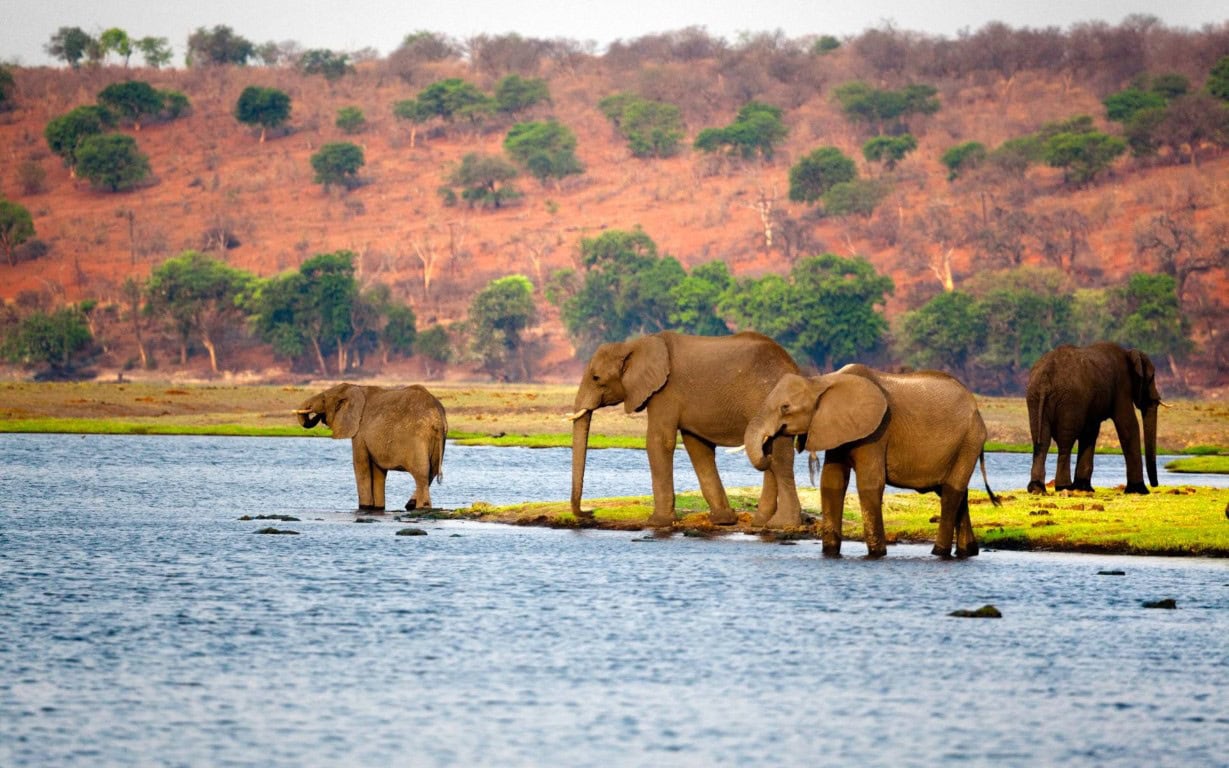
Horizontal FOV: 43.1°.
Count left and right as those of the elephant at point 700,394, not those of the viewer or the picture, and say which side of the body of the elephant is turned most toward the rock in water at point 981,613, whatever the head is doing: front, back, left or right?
left

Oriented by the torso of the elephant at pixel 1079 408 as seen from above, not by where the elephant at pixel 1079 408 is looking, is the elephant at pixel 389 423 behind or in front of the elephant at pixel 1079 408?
behind

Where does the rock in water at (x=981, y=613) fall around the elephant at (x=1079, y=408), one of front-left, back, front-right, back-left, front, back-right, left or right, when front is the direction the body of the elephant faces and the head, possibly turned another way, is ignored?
back-right

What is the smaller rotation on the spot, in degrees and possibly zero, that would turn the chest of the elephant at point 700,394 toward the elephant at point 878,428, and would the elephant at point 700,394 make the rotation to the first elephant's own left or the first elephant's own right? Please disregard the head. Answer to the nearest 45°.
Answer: approximately 135° to the first elephant's own left

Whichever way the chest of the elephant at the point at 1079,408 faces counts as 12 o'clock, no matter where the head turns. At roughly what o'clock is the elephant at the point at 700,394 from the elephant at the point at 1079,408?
the elephant at the point at 700,394 is roughly at 6 o'clock from the elephant at the point at 1079,408.

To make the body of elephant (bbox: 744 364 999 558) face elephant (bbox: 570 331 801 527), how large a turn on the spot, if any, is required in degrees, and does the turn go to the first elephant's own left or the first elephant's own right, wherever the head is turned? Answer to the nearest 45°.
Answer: approximately 45° to the first elephant's own right

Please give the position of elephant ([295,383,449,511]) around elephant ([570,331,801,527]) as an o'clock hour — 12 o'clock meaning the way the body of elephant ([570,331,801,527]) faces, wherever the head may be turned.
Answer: elephant ([295,383,449,511]) is roughly at 1 o'clock from elephant ([570,331,801,527]).

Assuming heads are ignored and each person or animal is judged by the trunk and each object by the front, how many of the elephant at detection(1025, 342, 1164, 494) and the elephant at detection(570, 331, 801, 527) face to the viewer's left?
1

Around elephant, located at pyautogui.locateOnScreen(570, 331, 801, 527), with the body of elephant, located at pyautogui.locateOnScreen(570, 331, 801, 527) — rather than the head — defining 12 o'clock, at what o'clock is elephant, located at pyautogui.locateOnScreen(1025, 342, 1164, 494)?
elephant, located at pyautogui.locateOnScreen(1025, 342, 1164, 494) is roughly at 5 o'clock from elephant, located at pyautogui.locateOnScreen(570, 331, 801, 527).

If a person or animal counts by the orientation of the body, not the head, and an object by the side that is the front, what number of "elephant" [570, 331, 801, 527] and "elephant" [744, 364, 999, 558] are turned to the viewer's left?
2

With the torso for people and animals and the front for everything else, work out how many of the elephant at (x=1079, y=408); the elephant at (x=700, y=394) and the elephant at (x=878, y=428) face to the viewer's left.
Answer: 2

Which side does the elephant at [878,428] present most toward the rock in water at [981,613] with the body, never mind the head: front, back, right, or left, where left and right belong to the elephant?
left

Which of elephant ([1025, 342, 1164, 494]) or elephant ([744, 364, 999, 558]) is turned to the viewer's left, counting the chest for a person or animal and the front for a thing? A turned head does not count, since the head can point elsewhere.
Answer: elephant ([744, 364, 999, 558])

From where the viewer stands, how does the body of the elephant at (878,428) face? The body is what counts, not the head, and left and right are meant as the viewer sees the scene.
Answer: facing to the left of the viewer

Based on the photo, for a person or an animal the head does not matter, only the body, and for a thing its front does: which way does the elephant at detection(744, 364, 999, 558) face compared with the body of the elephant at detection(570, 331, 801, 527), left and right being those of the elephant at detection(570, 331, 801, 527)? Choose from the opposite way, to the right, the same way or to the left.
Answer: the same way

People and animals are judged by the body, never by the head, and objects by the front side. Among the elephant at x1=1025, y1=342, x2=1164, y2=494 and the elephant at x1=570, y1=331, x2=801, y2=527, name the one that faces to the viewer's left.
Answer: the elephant at x1=570, y1=331, x2=801, y2=527

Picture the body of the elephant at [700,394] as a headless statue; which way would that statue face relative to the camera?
to the viewer's left
